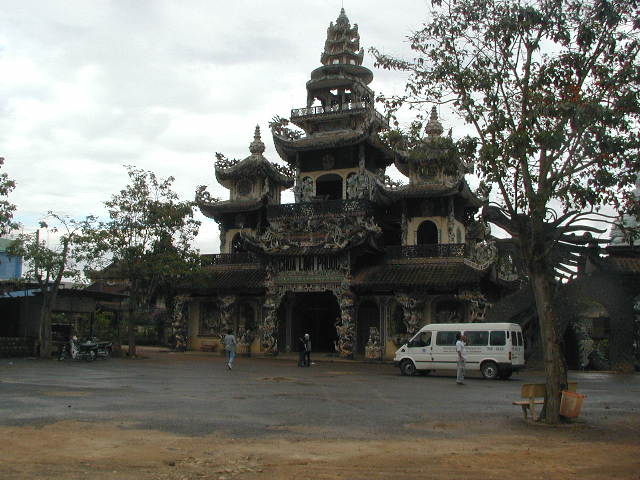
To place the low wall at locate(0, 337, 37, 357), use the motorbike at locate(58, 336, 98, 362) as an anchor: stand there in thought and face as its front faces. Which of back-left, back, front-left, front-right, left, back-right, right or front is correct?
front-right

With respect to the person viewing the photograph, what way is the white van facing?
facing to the left of the viewer

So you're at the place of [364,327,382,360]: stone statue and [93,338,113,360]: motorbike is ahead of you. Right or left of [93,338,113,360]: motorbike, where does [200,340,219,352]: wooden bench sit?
right

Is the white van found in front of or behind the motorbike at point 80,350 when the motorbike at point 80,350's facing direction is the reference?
behind

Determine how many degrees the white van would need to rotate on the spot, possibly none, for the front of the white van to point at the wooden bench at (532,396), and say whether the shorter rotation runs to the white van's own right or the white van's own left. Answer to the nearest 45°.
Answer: approximately 90° to the white van's own left

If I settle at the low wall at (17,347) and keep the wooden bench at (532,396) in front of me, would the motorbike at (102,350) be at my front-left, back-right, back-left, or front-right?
front-left

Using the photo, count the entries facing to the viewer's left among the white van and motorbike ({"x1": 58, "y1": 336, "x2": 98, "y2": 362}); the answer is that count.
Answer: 2

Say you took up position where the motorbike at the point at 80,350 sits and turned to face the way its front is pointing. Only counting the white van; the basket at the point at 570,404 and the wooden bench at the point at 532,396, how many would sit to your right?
0

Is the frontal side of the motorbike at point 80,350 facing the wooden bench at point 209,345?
no

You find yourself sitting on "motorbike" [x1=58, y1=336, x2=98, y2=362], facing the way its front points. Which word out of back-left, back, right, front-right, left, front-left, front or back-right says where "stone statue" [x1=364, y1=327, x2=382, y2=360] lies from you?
back

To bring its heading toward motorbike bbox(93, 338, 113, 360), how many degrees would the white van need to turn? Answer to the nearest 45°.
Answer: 0° — it already faces it

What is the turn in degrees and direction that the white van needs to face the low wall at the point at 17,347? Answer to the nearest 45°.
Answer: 0° — it already faces it

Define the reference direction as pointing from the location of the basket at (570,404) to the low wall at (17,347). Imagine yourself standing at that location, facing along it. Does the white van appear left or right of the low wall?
right

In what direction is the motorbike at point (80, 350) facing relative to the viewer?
to the viewer's left

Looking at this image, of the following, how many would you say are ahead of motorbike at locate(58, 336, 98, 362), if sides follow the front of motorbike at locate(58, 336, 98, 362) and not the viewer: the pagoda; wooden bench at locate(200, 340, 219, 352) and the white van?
0

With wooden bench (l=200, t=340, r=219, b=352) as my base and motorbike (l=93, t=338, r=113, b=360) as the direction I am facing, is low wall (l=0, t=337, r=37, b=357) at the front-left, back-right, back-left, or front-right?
front-right

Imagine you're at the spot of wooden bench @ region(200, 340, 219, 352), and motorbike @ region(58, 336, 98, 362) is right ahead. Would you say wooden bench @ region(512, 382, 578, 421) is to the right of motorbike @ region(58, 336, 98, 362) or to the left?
left

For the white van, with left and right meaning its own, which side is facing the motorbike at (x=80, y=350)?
front

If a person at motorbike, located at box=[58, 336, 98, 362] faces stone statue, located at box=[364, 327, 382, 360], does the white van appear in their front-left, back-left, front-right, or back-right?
front-right
